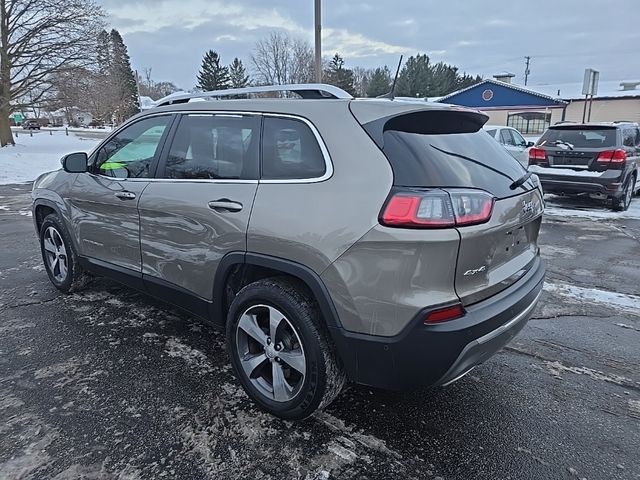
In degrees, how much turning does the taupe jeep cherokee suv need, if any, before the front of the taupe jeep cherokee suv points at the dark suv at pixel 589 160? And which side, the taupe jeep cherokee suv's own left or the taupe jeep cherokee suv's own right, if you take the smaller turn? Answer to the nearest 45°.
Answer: approximately 90° to the taupe jeep cherokee suv's own right

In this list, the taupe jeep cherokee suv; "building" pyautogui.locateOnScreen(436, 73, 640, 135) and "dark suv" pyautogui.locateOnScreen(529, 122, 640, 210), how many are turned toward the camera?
1

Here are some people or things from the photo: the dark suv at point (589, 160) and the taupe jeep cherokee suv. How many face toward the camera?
0

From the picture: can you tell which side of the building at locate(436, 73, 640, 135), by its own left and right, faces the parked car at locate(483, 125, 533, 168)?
front

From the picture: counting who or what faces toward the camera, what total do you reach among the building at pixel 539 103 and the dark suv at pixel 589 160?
1

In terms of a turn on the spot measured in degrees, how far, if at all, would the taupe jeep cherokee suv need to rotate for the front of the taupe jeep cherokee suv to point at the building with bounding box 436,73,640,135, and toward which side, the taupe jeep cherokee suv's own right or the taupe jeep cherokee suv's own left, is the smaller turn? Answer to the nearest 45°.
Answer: approximately 90° to the taupe jeep cherokee suv's own right

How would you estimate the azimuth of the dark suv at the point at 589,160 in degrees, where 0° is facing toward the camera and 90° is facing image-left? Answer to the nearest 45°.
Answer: approximately 225°

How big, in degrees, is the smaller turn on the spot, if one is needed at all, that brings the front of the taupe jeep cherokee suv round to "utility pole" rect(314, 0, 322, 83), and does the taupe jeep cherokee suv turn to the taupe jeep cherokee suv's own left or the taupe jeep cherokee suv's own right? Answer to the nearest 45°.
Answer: approximately 45° to the taupe jeep cherokee suv's own right

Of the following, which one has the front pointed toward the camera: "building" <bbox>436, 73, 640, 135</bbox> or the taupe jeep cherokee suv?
the building

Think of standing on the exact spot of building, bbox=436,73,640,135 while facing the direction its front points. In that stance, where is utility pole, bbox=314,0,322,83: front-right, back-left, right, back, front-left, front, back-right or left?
front

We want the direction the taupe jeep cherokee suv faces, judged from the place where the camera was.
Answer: facing away from the viewer and to the left of the viewer

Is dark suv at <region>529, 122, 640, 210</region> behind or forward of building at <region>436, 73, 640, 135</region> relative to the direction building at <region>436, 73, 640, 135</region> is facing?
forward

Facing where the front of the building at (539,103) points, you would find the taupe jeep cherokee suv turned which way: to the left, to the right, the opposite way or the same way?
to the right

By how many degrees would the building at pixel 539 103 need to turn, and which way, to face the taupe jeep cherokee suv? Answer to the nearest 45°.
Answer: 0° — it already faces it

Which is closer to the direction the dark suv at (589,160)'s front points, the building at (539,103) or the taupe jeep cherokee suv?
the building

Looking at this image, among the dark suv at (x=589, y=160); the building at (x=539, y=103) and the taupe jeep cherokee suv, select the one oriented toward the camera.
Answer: the building

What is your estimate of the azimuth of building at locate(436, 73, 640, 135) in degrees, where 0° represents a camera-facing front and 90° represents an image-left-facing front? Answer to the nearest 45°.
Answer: approximately 0°

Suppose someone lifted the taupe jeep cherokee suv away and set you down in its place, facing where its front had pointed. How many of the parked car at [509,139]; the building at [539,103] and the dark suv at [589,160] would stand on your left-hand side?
0
